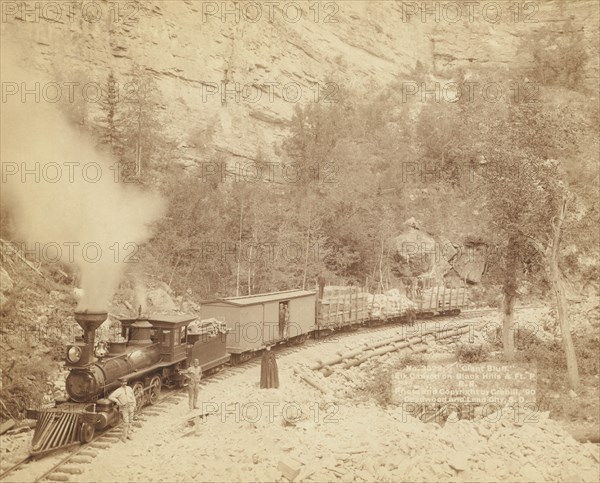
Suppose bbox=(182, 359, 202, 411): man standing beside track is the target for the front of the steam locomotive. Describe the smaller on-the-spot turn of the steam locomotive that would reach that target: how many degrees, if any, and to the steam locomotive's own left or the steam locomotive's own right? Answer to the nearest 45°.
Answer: approximately 135° to the steam locomotive's own left

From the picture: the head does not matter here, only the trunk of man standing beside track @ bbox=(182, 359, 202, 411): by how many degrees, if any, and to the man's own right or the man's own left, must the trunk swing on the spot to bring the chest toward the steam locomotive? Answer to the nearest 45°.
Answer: approximately 90° to the man's own right

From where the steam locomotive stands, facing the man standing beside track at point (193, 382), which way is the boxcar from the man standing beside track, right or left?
left

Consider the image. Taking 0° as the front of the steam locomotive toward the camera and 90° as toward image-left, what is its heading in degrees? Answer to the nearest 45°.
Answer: approximately 45°

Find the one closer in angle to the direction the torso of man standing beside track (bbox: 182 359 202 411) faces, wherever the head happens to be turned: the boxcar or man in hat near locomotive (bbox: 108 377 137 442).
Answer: the man in hat near locomotive

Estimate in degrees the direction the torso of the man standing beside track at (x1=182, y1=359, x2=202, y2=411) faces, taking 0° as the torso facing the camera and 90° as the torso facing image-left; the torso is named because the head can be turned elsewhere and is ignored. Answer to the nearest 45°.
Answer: approximately 0°

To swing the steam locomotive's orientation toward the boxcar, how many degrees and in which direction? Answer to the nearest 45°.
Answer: approximately 180°
